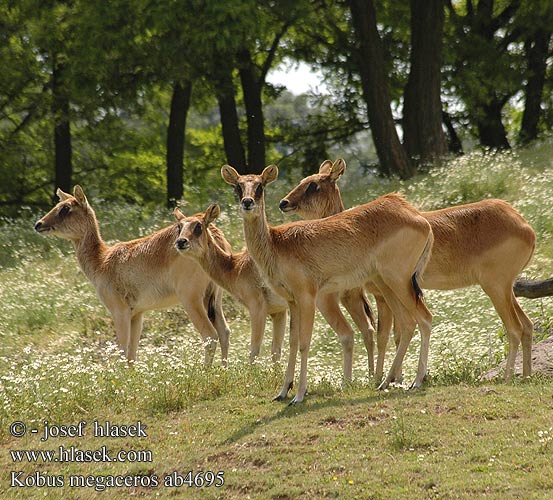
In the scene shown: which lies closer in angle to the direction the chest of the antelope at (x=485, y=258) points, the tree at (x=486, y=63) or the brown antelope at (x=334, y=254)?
the brown antelope

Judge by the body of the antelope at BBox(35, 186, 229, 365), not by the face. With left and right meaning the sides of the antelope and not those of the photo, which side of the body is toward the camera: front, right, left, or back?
left

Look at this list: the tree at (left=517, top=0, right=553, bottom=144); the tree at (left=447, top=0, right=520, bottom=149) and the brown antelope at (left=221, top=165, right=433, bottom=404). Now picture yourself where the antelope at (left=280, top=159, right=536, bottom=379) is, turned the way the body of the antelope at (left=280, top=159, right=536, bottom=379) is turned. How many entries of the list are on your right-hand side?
2

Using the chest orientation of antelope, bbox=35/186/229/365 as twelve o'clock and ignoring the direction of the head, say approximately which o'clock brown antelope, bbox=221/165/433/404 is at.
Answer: The brown antelope is roughly at 8 o'clock from the antelope.

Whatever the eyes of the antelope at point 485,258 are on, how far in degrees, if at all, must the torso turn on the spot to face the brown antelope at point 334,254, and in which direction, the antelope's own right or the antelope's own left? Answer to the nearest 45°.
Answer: approximately 45° to the antelope's own left

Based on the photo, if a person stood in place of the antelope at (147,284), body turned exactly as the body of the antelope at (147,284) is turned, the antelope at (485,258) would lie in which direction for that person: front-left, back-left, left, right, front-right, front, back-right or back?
back-left

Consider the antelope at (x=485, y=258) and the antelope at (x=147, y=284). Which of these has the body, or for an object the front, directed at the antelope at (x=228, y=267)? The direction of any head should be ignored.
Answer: the antelope at (x=485, y=258)

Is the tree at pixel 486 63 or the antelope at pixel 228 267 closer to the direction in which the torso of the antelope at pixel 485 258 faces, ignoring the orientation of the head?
the antelope

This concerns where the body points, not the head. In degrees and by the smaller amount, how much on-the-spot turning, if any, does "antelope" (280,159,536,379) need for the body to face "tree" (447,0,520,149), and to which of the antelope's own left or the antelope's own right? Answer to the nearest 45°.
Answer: approximately 90° to the antelope's own right

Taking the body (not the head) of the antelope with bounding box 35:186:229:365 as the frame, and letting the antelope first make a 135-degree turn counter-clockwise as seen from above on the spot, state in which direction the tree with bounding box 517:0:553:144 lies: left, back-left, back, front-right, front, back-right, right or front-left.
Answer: left

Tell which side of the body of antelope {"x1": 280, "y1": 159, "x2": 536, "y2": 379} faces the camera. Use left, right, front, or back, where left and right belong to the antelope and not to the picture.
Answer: left
